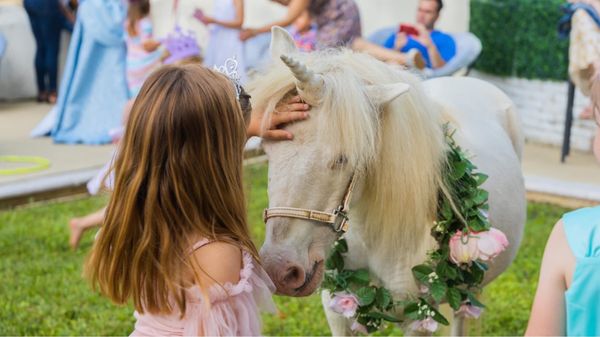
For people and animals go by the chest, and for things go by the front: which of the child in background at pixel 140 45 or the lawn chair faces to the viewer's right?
the child in background

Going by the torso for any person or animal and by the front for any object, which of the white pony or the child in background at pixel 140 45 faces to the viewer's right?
the child in background

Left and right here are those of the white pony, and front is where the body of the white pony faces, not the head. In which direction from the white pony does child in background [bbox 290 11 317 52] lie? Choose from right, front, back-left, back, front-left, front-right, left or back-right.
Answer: back-right

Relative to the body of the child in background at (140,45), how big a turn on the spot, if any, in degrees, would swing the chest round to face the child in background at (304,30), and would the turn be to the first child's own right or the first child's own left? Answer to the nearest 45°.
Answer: approximately 45° to the first child's own right

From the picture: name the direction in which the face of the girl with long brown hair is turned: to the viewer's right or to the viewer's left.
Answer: to the viewer's right

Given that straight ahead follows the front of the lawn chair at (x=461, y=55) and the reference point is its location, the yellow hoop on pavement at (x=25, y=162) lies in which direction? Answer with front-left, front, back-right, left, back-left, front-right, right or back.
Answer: front-right

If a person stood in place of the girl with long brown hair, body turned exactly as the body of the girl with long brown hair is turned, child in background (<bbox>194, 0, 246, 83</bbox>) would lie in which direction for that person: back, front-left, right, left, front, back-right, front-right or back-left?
front-left

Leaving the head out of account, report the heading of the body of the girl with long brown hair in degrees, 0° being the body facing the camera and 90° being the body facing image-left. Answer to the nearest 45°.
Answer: approximately 225°

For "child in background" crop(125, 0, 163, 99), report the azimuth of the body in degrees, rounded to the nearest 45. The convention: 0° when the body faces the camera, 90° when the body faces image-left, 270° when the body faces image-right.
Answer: approximately 270°

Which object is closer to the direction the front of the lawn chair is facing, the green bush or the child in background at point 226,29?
the child in background
